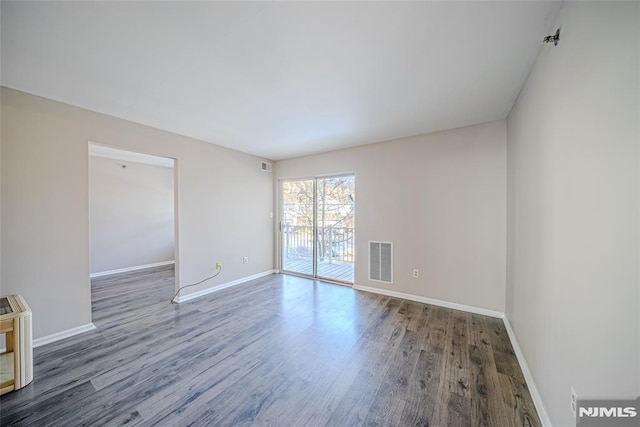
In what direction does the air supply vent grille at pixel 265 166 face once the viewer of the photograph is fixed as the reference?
facing the viewer and to the right of the viewer

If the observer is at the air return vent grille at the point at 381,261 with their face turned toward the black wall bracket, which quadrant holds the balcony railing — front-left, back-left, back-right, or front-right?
back-right

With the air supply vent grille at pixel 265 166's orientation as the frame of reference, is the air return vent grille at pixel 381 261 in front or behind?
in front

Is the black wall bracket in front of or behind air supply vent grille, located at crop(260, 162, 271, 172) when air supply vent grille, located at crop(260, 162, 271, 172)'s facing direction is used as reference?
in front

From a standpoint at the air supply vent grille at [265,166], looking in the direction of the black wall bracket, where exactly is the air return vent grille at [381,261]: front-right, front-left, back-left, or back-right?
front-left
